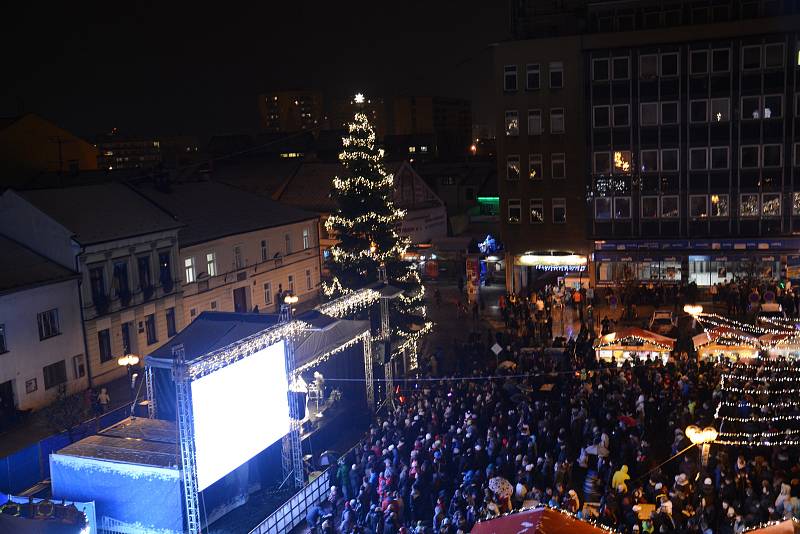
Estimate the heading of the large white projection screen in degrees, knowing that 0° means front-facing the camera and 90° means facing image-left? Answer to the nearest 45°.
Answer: approximately 315°

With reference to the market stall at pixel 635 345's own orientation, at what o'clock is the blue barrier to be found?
The blue barrier is roughly at 2 o'clock from the market stall.

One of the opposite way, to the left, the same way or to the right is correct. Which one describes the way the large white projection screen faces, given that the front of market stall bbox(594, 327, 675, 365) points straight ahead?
to the left

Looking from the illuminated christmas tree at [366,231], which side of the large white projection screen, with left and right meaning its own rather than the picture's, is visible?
left

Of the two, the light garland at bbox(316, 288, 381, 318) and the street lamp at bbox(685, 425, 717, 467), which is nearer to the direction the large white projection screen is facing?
the street lamp

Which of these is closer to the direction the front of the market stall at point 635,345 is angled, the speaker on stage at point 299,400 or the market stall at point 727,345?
the speaker on stage

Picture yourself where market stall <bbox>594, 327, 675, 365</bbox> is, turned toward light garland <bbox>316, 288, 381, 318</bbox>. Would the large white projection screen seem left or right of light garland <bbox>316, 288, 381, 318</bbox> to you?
left

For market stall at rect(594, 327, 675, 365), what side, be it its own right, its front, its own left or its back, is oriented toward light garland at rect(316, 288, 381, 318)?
right

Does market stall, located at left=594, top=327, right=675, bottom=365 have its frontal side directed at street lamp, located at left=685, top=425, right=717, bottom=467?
yes

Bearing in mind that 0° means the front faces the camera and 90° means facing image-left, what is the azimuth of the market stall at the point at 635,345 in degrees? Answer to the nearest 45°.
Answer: approximately 0°
